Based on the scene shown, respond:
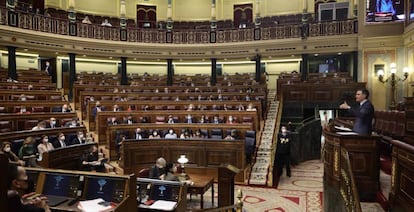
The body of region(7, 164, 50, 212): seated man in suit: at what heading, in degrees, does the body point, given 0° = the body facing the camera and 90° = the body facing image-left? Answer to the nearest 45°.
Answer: approximately 270°

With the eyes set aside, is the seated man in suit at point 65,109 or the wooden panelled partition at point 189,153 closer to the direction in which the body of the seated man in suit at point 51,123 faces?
the wooden panelled partition

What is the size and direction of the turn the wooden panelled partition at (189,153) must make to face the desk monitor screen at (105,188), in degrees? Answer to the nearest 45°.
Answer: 0° — it already faces it
